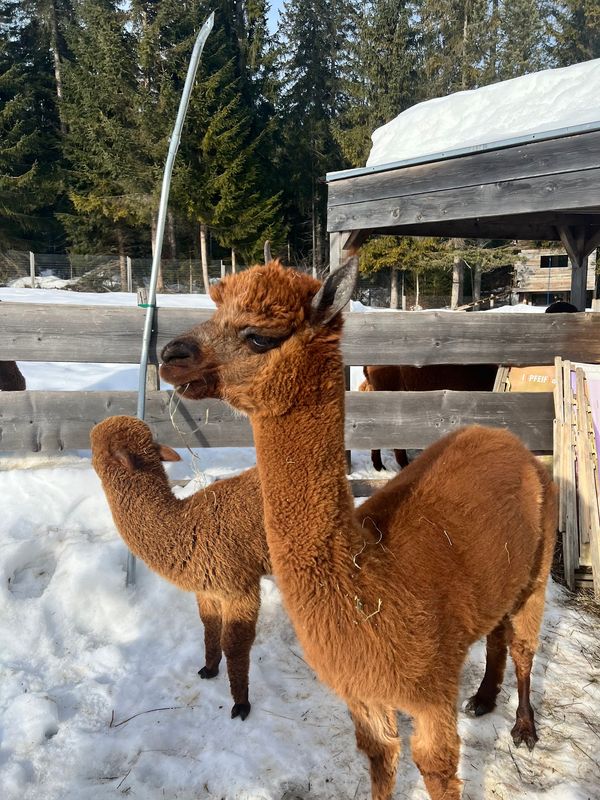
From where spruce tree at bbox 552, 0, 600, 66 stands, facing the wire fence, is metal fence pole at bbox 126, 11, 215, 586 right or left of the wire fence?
left

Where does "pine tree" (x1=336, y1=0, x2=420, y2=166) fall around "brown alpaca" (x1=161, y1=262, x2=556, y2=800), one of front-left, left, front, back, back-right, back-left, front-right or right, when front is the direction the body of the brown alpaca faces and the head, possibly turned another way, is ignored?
back-right

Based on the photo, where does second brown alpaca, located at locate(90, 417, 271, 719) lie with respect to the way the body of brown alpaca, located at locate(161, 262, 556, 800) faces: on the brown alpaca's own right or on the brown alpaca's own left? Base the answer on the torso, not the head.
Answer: on the brown alpaca's own right

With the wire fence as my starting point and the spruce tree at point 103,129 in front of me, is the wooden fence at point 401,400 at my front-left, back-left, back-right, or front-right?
back-right

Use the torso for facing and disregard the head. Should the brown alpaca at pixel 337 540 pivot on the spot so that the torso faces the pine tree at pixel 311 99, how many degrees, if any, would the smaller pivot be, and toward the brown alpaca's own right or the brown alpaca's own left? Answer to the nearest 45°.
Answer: approximately 135° to the brown alpaca's own right

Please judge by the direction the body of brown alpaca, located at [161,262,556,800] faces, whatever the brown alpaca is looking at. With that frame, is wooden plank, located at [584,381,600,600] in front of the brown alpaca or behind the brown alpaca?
behind

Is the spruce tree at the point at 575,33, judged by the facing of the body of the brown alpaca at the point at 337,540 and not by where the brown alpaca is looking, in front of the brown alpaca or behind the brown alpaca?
behind

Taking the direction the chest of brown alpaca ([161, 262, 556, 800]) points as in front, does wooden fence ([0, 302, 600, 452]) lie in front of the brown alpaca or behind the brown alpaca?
behind
